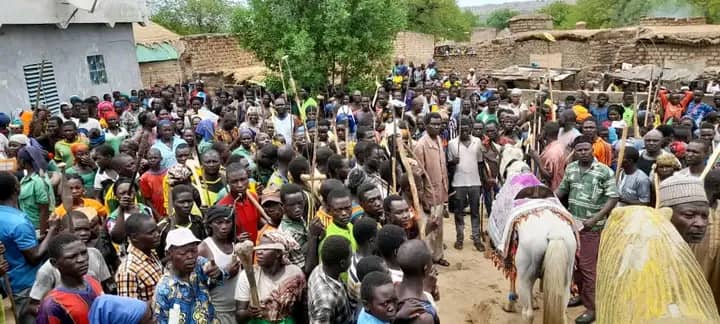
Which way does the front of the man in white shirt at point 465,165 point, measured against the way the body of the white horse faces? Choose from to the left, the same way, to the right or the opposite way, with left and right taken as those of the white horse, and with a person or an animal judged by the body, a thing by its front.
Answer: the opposite way

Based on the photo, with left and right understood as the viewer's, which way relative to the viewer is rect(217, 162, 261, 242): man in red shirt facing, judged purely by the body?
facing the viewer and to the right of the viewer

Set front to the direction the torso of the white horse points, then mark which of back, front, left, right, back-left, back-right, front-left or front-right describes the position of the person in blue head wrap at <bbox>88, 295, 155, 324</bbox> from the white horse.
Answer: back-left

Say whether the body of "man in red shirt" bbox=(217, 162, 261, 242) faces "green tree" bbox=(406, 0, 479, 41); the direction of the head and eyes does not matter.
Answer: no

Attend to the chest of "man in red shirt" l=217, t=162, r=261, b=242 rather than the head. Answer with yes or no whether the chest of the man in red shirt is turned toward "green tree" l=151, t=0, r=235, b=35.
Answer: no

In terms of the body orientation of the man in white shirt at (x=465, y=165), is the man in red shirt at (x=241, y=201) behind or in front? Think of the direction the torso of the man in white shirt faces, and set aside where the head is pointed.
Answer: in front

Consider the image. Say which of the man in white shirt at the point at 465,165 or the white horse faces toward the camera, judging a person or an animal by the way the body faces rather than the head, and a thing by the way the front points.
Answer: the man in white shirt

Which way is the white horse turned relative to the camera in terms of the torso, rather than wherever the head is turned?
away from the camera

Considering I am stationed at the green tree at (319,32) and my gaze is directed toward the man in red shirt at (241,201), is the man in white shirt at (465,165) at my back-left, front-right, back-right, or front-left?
front-left

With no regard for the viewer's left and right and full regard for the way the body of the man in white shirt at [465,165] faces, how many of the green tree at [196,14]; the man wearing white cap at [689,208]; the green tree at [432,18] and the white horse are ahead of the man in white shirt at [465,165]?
2

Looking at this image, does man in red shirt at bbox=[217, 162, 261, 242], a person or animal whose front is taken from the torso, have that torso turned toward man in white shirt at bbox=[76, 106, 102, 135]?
no

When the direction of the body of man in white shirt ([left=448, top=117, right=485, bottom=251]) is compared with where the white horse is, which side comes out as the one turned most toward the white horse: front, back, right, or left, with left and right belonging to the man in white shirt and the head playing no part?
front

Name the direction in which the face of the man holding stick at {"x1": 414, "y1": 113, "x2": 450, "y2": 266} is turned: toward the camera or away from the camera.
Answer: toward the camera

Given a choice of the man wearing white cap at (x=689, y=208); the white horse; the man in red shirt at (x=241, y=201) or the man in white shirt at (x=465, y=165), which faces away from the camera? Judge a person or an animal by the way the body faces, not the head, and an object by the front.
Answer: the white horse

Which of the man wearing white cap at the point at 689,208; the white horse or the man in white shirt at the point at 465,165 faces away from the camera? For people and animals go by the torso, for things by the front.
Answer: the white horse

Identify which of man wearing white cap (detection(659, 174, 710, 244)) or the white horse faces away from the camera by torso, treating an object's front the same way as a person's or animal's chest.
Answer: the white horse

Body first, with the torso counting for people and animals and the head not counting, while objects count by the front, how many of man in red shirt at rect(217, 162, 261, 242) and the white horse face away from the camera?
1

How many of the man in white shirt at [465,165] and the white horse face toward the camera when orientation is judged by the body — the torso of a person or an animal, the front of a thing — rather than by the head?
1
